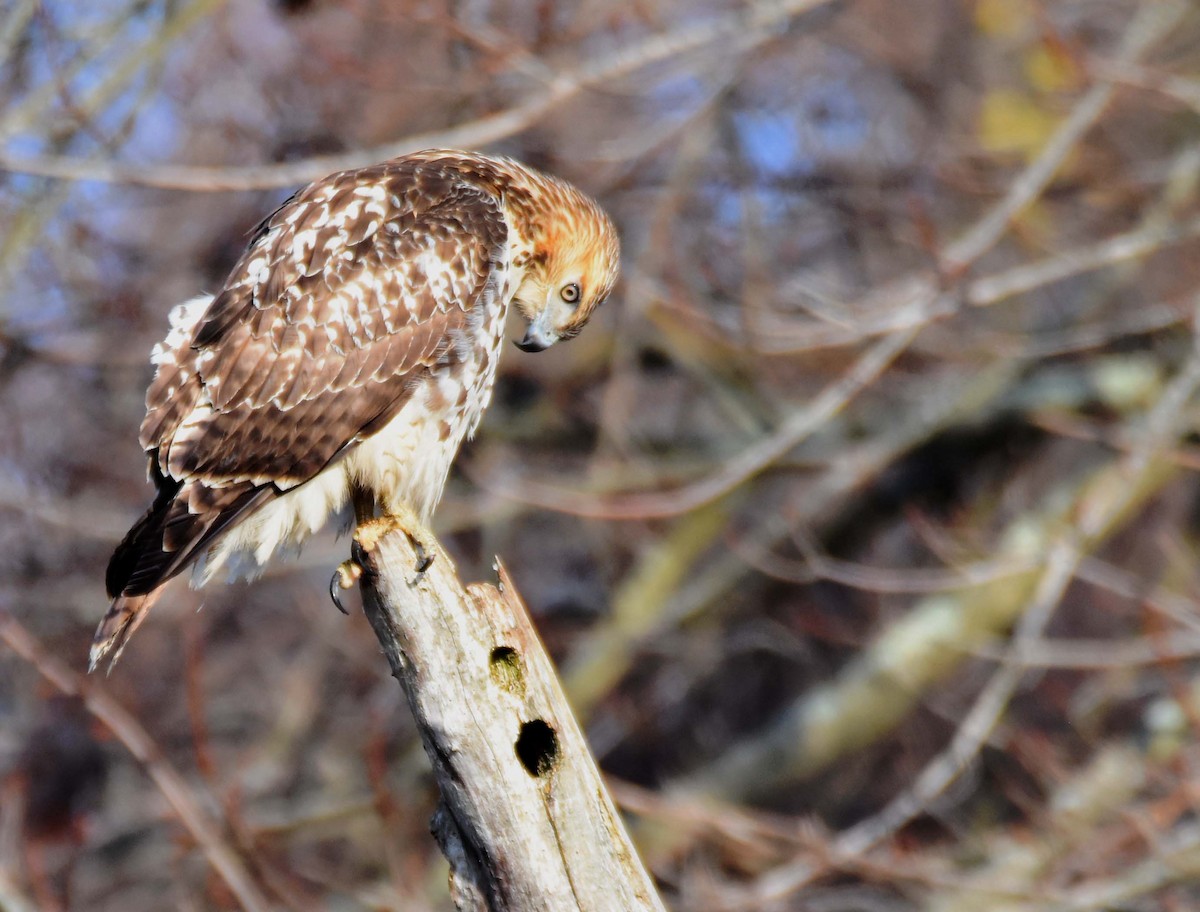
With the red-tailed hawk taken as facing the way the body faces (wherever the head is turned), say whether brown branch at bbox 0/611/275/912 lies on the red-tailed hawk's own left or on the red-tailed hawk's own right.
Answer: on the red-tailed hawk's own left
